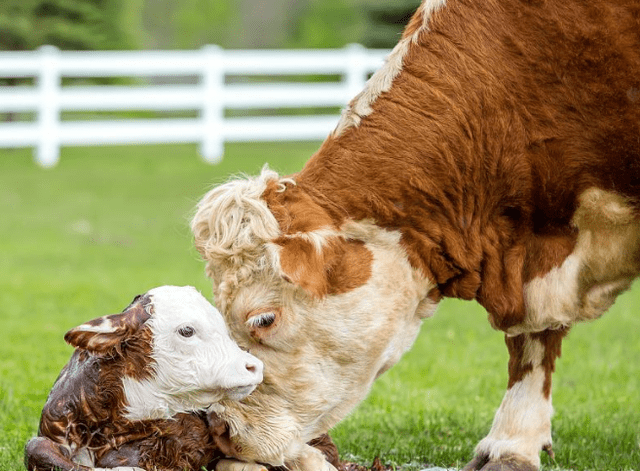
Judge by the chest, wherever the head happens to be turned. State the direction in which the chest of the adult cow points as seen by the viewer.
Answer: to the viewer's left

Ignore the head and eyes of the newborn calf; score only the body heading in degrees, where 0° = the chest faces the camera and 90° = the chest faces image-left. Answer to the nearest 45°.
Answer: approximately 270°

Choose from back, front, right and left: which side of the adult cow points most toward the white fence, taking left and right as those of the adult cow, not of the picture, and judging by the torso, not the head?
right

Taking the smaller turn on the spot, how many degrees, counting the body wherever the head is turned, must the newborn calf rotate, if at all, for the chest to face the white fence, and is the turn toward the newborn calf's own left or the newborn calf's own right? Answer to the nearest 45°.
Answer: approximately 90° to the newborn calf's own left

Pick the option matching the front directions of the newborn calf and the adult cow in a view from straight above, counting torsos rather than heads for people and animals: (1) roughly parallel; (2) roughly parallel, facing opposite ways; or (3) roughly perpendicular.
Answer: roughly parallel, facing opposite ways

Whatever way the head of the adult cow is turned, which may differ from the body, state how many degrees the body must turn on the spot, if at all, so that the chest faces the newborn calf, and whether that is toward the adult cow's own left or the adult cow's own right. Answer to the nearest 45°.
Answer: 0° — it already faces it

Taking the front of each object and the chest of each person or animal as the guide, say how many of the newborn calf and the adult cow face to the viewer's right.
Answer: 1

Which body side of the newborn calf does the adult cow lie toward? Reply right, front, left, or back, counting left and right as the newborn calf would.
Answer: front

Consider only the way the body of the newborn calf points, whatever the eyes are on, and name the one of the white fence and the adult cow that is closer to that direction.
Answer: the adult cow
